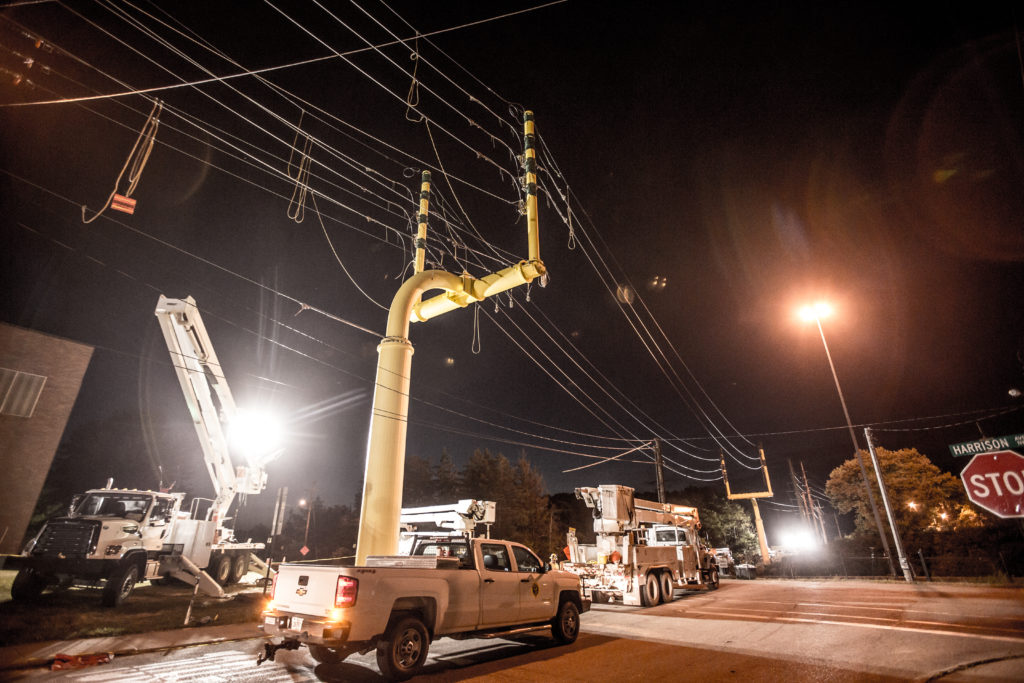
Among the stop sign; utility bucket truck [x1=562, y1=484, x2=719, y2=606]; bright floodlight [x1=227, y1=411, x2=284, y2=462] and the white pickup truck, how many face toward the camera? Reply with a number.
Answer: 2

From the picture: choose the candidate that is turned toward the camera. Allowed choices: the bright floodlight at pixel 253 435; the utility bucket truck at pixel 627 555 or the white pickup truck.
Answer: the bright floodlight

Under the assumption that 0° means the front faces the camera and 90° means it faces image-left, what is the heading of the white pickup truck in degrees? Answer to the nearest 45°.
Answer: approximately 225°

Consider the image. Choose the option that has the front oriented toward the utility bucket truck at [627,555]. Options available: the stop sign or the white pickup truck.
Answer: the white pickup truck

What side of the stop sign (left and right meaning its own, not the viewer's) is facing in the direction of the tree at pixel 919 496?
back

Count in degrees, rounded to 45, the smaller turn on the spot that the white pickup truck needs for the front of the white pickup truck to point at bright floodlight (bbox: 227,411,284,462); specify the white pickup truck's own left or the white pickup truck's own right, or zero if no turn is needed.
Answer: approximately 90° to the white pickup truck's own left

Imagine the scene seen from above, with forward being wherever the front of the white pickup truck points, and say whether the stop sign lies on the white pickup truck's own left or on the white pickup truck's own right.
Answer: on the white pickup truck's own right

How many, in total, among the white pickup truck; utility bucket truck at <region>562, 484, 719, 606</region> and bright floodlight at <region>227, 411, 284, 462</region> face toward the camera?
1
